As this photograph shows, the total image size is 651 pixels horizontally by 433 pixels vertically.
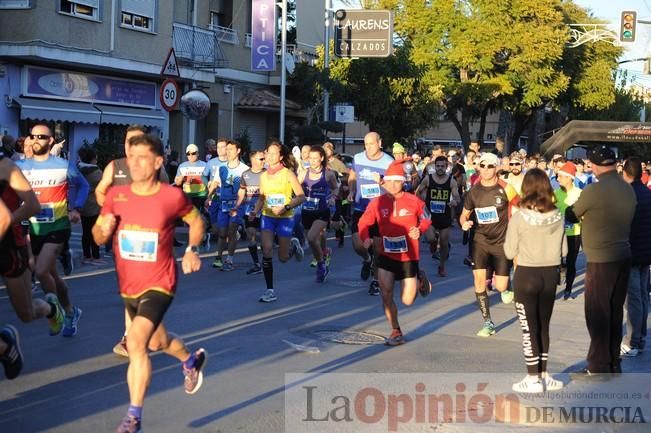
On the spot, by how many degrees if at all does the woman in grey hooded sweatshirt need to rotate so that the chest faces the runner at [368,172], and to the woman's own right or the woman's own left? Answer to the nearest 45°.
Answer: approximately 45° to the woman's own left

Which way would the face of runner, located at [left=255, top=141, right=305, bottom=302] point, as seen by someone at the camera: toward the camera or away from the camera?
toward the camera

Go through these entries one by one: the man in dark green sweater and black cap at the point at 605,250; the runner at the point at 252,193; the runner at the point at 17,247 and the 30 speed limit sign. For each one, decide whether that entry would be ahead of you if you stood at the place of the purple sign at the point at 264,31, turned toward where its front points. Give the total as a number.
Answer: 4

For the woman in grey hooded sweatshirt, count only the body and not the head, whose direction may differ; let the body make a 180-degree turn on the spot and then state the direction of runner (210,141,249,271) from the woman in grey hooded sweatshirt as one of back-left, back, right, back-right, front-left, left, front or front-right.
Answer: back-right

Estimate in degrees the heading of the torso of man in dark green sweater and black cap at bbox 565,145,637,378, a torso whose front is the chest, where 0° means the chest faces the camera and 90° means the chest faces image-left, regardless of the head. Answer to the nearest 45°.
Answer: approximately 135°

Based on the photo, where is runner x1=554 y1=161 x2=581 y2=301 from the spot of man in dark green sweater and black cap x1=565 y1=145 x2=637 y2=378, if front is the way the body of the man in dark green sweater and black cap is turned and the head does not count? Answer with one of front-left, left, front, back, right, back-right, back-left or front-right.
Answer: front-right

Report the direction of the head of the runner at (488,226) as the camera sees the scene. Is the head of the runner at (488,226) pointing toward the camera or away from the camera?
toward the camera

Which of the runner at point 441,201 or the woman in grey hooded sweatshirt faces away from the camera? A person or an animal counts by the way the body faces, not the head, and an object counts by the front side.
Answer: the woman in grey hooded sweatshirt

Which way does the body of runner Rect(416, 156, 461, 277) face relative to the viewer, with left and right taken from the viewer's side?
facing the viewer

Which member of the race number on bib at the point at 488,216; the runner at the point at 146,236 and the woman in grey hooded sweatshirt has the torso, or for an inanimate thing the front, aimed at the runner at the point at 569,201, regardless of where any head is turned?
the woman in grey hooded sweatshirt

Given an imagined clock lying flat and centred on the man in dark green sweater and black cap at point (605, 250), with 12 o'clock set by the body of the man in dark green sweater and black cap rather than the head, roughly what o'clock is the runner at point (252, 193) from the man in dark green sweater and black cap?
The runner is roughly at 12 o'clock from the man in dark green sweater and black cap.

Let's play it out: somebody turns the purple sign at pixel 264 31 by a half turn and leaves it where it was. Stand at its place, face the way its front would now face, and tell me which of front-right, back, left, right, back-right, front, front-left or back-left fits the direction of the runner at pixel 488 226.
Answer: back

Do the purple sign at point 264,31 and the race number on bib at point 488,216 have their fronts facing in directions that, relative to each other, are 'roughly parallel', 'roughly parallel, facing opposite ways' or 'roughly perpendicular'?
roughly parallel

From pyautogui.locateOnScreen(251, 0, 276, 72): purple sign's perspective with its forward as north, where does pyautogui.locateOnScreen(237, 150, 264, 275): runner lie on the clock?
The runner is roughly at 12 o'clock from the purple sign.

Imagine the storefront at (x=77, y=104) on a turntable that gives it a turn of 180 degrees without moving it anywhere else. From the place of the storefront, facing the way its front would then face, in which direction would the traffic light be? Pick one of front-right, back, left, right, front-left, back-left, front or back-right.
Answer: back-right

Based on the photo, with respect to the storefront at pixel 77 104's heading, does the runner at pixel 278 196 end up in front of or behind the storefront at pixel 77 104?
in front

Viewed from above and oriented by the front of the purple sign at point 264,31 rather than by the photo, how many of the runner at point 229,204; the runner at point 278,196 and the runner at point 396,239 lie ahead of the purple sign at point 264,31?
3

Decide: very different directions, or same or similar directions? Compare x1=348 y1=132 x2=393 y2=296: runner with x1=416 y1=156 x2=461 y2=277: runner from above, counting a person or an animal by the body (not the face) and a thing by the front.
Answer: same or similar directions

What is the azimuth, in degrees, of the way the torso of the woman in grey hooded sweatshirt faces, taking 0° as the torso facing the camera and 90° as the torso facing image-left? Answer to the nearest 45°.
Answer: approximately 180°

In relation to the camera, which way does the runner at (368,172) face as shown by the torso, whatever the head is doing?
toward the camera
